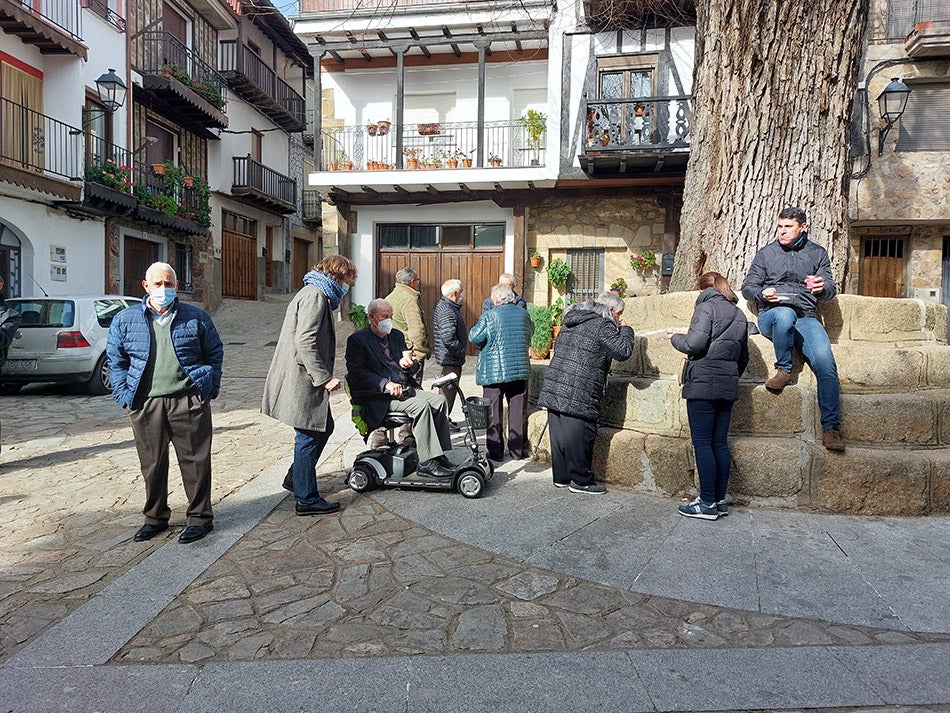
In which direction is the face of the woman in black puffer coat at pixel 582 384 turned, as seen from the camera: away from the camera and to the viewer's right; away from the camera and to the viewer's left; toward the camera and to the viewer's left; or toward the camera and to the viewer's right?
away from the camera and to the viewer's right

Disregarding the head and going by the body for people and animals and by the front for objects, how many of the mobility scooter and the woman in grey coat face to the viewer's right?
2

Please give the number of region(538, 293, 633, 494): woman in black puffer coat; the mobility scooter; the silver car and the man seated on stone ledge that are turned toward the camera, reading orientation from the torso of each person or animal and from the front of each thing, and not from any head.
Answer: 1

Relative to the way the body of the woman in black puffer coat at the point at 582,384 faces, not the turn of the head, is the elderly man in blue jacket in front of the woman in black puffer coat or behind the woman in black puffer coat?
behind

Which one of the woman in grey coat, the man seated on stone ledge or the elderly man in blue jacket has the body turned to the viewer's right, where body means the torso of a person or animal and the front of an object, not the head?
the woman in grey coat

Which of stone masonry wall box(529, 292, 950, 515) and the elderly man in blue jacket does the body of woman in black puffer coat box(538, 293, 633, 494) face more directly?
the stone masonry wall

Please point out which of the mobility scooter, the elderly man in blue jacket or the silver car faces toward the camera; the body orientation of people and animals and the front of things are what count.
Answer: the elderly man in blue jacket

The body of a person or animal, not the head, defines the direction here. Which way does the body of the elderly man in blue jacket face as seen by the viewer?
toward the camera

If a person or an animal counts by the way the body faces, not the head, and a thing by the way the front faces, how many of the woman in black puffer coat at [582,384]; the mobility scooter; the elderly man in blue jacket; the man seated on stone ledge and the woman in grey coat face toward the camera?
2

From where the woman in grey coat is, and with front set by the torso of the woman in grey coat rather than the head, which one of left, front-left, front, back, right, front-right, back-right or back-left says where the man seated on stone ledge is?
front

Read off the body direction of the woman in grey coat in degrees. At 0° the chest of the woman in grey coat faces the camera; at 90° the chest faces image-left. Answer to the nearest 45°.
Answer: approximately 270°

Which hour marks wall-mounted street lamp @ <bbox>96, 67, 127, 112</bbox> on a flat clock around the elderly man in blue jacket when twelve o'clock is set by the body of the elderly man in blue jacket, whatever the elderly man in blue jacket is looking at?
The wall-mounted street lamp is roughly at 6 o'clock from the elderly man in blue jacket.

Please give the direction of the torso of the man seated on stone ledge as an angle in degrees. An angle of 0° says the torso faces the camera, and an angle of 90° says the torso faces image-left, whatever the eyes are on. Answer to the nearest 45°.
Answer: approximately 0°

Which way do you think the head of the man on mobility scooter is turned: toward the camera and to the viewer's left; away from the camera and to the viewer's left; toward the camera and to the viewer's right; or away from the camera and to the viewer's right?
toward the camera and to the viewer's right

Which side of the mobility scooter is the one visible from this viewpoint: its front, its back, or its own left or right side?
right

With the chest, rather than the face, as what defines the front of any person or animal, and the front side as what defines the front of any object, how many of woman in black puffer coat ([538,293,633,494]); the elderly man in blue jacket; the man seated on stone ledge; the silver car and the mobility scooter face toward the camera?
2

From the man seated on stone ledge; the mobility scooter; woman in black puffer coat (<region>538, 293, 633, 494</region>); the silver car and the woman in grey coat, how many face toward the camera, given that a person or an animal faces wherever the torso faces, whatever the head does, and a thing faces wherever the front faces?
1

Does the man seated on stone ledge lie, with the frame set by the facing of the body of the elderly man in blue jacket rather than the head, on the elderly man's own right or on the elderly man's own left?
on the elderly man's own left
